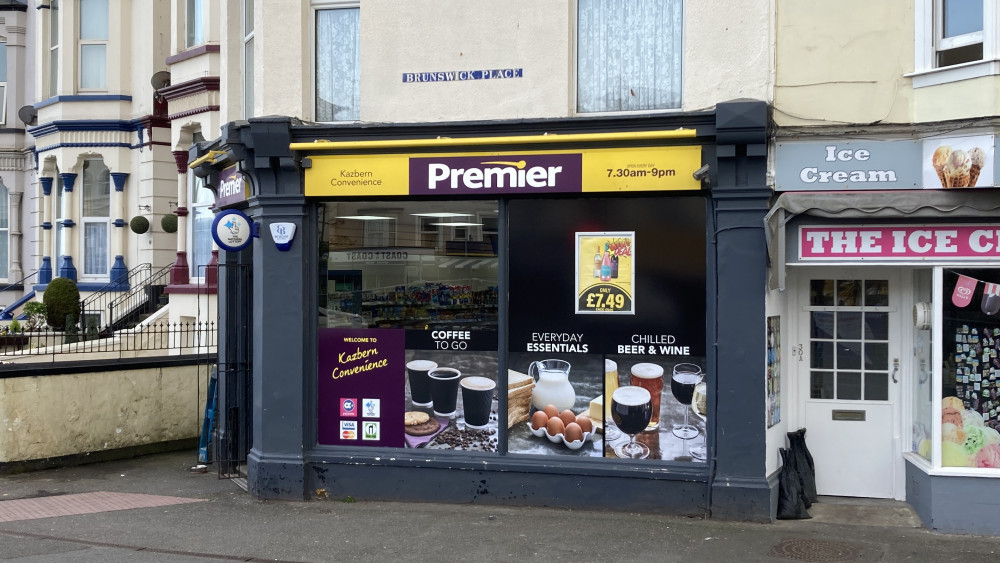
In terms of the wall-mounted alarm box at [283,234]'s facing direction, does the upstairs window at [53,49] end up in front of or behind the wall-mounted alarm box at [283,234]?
behind

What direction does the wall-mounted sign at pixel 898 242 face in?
toward the camera

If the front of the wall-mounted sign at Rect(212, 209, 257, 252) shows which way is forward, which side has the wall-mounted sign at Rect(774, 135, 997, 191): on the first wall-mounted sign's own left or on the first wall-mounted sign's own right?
on the first wall-mounted sign's own left

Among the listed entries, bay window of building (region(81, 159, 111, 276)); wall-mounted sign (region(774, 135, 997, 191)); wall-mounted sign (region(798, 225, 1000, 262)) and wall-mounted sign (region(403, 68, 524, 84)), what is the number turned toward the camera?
4

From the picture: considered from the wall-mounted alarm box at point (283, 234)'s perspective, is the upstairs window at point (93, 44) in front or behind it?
behind

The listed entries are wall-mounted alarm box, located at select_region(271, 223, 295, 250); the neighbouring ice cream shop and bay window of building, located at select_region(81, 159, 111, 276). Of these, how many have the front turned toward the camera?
3

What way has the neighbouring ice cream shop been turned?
toward the camera

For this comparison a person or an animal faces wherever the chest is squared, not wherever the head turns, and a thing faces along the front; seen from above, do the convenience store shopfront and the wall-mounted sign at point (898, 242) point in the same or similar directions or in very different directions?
same or similar directions

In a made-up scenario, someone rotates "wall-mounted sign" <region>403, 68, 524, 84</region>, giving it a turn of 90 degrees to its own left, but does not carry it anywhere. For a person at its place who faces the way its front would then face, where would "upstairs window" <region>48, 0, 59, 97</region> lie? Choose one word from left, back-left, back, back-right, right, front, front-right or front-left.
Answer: back-left

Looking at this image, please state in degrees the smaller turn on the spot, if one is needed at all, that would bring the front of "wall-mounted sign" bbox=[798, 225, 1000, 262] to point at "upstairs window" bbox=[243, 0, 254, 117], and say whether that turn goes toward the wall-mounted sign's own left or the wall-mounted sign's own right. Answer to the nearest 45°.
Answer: approximately 90° to the wall-mounted sign's own right

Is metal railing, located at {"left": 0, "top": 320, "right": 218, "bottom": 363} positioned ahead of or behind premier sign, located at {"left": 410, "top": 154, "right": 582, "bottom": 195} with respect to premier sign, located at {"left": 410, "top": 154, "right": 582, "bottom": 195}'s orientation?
behind

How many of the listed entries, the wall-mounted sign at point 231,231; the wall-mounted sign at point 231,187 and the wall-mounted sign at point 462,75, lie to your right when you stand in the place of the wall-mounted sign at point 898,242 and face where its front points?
3
